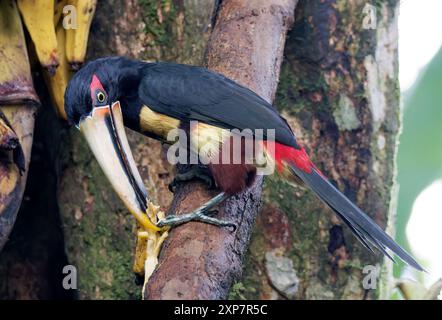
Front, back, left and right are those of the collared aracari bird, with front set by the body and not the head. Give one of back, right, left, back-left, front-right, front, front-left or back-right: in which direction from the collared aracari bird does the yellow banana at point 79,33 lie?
front-right

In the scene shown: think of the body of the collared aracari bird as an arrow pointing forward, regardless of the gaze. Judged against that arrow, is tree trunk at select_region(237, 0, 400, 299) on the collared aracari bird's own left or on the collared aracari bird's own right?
on the collared aracari bird's own right

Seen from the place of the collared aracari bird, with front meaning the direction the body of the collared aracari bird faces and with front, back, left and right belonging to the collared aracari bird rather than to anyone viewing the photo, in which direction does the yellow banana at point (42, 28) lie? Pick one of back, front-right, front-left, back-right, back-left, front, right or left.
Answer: front-right

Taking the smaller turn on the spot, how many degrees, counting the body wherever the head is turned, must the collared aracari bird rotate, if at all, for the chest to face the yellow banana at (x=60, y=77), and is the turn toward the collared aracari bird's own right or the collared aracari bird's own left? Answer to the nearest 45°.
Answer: approximately 45° to the collared aracari bird's own right

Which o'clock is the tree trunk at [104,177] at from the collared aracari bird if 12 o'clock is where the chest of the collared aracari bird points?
The tree trunk is roughly at 2 o'clock from the collared aracari bird.

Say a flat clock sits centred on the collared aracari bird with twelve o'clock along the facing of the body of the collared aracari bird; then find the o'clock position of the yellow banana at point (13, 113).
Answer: The yellow banana is roughly at 1 o'clock from the collared aracari bird.

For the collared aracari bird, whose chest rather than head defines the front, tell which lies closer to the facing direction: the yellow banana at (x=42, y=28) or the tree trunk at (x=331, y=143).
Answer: the yellow banana

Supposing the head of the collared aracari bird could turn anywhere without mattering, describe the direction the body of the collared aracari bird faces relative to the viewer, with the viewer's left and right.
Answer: facing to the left of the viewer
